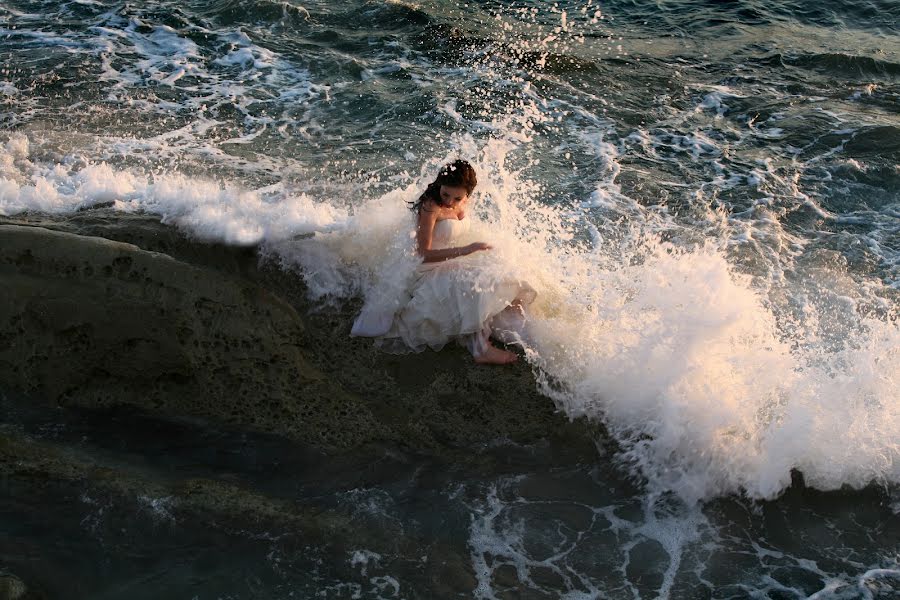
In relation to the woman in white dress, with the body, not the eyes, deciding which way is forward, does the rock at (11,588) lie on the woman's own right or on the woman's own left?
on the woman's own right

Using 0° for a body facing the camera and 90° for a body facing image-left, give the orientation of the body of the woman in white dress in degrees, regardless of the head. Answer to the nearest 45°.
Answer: approximately 315°
